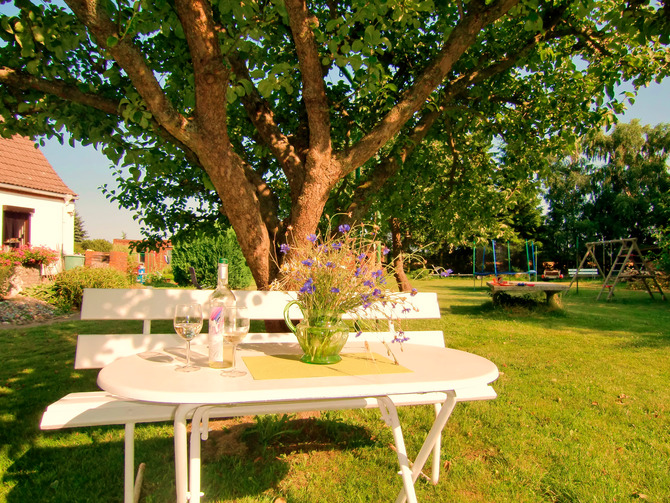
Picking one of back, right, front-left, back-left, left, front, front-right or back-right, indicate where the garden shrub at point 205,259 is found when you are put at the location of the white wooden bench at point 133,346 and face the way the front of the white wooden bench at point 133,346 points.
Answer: back

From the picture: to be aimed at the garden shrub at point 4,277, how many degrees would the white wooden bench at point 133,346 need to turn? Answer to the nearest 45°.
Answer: approximately 135° to its right

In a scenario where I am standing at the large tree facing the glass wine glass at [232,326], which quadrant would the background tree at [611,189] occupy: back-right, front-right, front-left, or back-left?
back-left

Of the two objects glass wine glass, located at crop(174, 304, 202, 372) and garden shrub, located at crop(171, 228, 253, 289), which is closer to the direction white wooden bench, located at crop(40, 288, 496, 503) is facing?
the glass wine glass

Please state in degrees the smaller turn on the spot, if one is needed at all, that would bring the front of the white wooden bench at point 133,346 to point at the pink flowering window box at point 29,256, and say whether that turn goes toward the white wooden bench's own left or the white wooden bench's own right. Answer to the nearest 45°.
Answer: approximately 135° to the white wooden bench's own right

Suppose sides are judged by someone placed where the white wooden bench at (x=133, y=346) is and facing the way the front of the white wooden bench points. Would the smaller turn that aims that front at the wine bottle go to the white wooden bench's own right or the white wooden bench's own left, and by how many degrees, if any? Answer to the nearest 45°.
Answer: approximately 45° to the white wooden bench's own left

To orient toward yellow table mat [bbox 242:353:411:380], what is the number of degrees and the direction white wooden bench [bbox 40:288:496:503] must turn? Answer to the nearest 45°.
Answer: approximately 45° to its left

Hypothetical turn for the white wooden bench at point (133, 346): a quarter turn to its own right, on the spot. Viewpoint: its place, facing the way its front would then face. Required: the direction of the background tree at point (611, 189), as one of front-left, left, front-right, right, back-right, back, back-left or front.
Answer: back-right

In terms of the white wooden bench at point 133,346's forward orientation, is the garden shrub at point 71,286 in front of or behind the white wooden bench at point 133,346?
behind

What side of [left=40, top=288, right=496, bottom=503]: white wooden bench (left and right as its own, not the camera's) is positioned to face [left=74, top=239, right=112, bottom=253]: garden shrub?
back

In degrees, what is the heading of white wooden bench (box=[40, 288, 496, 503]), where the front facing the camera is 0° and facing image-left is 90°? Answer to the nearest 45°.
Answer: approximately 0°

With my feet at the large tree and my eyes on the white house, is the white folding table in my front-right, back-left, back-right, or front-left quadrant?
back-left
